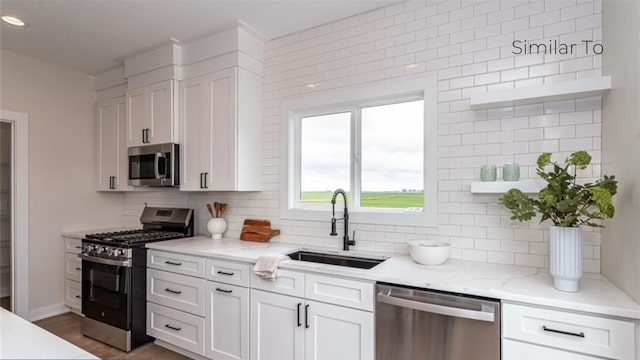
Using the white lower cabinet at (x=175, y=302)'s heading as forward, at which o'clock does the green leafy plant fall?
The green leafy plant is roughly at 9 o'clock from the white lower cabinet.

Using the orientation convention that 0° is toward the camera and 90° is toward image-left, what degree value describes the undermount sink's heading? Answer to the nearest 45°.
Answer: approximately 45°

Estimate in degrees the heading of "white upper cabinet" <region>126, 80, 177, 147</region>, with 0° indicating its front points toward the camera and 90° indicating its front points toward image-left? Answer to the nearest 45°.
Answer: approximately 45°

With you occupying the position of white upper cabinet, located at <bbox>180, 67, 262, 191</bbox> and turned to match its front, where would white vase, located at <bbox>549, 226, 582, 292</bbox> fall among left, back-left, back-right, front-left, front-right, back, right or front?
left

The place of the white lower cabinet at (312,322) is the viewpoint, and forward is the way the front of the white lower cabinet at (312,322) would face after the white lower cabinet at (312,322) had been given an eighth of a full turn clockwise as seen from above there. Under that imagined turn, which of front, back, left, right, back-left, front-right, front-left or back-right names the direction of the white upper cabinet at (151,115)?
front-right

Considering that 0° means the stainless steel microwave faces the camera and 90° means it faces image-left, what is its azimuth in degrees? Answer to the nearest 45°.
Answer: approximately 45°

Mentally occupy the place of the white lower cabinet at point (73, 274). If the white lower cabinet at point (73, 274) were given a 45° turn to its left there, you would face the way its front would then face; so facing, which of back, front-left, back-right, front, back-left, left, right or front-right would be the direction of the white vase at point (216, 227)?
front-left

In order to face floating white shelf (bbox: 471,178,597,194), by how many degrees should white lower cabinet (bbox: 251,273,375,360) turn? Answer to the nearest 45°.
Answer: approximately 135° to its left

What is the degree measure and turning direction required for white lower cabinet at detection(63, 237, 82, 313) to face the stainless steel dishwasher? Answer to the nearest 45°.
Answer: approximately 45° to its left
